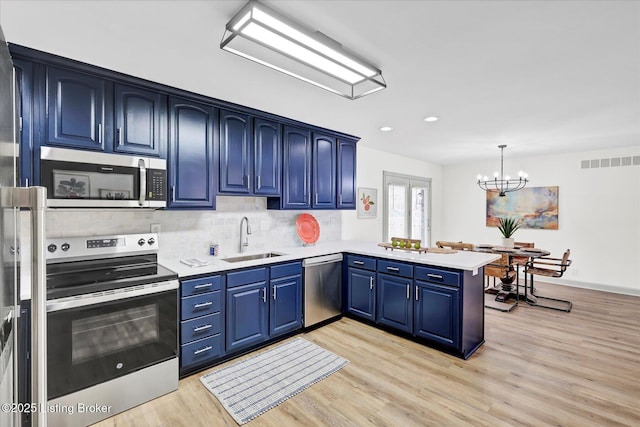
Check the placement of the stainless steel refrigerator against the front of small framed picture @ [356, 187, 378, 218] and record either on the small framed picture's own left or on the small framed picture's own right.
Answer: on the small framed picture's own right

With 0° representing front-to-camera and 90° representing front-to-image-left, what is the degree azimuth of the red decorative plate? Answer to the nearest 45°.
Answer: approximately 315°

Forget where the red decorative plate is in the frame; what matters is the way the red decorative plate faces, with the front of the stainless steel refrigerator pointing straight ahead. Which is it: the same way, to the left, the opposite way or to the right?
to the right

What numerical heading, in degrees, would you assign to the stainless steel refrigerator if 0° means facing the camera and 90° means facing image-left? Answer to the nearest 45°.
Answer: approximately 270°

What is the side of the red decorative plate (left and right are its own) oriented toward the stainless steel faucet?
right

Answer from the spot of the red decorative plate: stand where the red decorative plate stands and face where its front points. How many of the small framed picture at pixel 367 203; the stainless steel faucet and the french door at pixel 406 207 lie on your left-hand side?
2

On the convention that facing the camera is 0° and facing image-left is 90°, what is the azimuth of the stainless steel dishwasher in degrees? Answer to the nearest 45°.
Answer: approximately 315°

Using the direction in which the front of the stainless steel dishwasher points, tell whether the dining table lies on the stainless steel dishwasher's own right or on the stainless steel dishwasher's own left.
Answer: on the stainless steel dishwasher's own left

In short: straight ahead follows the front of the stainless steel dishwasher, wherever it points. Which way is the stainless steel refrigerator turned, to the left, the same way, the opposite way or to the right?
to the left

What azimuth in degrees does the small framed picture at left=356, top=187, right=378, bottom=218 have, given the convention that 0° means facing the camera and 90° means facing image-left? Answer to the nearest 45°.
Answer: approximately 315°

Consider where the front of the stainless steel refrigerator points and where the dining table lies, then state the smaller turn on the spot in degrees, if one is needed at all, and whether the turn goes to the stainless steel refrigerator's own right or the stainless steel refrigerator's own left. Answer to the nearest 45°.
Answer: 0° — it already faces it

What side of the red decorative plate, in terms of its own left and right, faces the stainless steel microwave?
right

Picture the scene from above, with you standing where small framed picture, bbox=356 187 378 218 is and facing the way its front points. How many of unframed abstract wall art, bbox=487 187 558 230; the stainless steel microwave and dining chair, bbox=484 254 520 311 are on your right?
1

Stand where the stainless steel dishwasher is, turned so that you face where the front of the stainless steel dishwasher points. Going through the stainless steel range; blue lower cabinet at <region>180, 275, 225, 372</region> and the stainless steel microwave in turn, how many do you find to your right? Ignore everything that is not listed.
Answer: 3
